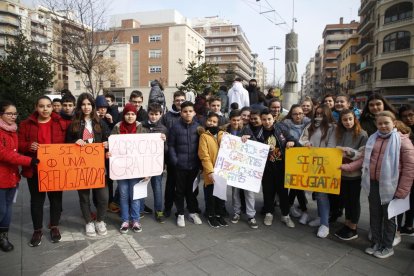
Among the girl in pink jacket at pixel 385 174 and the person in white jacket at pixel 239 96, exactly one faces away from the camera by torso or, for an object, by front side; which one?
the person in white jacket

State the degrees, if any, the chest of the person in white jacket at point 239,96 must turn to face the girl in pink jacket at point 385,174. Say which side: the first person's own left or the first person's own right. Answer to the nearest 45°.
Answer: approximately 180°

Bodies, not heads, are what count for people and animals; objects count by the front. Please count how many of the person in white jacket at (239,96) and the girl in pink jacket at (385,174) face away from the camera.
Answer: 1

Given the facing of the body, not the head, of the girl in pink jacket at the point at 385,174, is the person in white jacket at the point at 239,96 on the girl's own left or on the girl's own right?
on the girl's own right

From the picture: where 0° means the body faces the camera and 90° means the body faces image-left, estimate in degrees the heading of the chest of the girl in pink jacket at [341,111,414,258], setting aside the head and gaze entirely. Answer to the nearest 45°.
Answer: approximately 45°

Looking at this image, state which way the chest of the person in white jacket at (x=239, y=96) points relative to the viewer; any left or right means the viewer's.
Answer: facing away from the viewer
